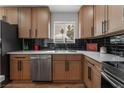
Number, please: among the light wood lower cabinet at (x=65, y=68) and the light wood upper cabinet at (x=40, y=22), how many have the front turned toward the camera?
2

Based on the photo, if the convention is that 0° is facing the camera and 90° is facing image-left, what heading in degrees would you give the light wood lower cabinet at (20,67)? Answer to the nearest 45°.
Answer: approximately 0°

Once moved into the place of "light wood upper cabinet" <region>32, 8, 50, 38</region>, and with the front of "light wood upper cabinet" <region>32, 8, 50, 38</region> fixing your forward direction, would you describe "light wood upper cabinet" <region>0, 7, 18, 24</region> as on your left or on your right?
on your right

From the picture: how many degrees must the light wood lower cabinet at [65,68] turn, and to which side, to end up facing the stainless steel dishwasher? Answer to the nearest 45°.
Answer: approximately 90° to its right

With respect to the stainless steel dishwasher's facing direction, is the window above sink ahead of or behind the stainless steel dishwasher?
behind

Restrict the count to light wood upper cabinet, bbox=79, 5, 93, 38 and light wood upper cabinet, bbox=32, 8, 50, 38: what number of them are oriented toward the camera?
2

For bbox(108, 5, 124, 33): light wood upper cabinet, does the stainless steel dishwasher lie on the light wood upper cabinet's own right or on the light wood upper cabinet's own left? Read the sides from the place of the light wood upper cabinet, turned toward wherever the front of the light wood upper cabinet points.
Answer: on the light wood upper cabinet's own right

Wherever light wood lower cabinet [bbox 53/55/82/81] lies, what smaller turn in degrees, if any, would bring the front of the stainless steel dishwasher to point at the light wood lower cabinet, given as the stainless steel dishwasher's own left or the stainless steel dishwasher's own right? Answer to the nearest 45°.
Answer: approximately 90° to the stainless steel dishwasher's own left

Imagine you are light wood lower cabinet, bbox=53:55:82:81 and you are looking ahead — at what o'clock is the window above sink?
The window above sink is roughly at 6 o'clock from the light wood lower cabinet.
